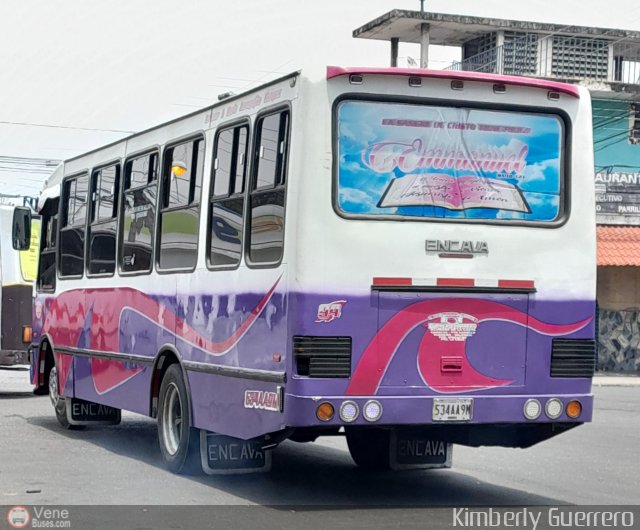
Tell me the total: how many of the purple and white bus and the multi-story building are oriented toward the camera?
1

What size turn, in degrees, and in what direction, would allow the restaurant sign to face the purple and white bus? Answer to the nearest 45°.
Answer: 0° — it already faces it

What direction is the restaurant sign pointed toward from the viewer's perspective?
toward the camera

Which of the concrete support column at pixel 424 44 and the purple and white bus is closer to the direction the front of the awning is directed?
the purple and white bus

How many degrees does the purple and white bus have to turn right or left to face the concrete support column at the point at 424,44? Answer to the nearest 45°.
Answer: approximately 45° to its right

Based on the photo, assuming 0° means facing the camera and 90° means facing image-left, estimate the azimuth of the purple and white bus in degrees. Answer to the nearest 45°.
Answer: approximately 135°

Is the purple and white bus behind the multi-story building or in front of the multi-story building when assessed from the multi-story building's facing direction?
in front

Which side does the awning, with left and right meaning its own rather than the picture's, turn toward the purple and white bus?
front

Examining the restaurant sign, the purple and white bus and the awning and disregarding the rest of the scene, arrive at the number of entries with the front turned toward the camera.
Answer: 2

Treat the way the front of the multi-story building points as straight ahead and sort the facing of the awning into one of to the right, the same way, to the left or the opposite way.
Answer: the same way

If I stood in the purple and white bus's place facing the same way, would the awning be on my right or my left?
on my right

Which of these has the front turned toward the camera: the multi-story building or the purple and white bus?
the multi-story building

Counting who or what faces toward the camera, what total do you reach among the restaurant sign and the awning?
2

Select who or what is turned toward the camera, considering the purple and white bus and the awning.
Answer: the awning

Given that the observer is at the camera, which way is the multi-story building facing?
facing the viewer
